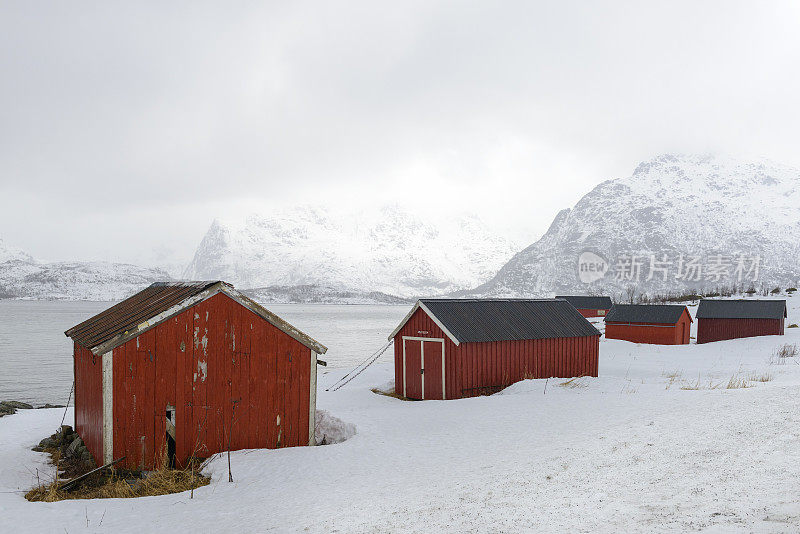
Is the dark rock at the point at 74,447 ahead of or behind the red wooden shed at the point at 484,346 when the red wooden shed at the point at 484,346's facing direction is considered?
ahead

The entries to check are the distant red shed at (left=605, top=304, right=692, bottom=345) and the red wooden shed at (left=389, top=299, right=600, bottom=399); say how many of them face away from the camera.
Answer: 0

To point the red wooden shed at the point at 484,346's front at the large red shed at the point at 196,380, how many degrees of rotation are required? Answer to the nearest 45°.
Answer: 0° — it already faces it

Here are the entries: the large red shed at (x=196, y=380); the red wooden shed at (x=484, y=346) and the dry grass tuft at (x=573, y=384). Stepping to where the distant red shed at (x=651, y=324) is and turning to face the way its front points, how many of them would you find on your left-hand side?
0

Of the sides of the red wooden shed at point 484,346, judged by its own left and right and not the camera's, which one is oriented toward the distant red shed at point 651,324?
back

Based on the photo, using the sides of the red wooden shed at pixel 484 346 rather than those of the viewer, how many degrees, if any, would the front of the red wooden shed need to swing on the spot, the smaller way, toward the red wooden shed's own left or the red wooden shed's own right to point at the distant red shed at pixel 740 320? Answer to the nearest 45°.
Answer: approximately 180°

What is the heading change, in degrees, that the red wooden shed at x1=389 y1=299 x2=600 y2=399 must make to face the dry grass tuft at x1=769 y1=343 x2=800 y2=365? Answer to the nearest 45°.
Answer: approximately 180°

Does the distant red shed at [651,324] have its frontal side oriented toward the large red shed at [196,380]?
no

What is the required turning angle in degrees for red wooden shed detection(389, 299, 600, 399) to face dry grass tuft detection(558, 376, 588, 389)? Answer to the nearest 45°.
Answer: approximately 90° to its left

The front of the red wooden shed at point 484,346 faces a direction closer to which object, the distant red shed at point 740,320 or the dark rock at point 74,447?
the dark rock
